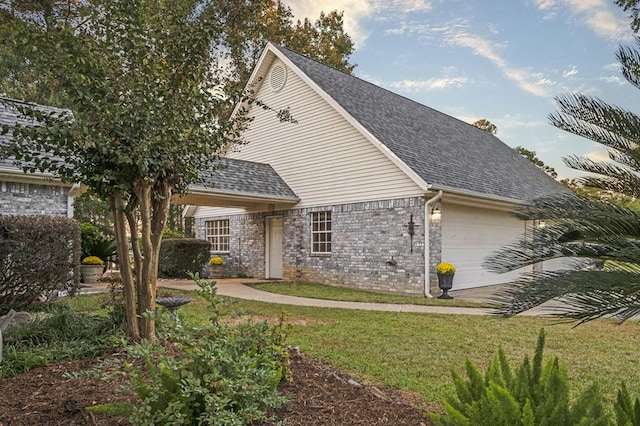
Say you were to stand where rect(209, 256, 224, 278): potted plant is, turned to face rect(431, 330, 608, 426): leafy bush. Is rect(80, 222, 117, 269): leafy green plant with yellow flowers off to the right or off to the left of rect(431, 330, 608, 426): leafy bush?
right

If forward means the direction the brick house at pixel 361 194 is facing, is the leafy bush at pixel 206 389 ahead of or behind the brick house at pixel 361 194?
ahead

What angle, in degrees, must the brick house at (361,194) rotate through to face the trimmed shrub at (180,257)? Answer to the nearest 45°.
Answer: approximately 45° to its right

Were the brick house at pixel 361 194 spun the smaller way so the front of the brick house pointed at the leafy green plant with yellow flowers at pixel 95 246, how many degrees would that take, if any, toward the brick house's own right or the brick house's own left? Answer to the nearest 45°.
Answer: approximately 45° to the brick house's own right

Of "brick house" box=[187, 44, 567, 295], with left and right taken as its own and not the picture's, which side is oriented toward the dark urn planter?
left

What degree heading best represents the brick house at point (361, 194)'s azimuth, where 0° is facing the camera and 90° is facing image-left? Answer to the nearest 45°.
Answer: approximately 45°

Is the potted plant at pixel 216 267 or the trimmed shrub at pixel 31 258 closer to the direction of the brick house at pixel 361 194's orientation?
the trimmed shrub
